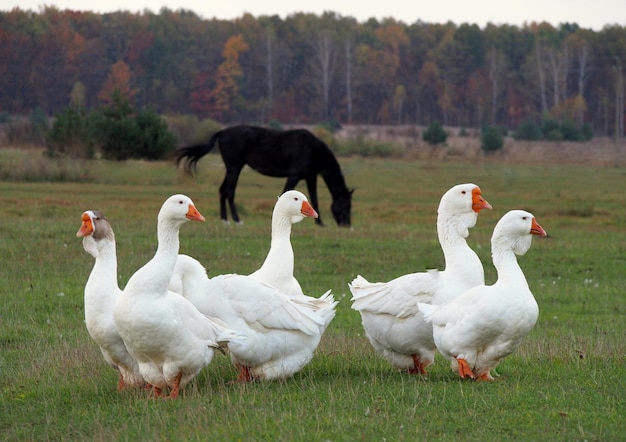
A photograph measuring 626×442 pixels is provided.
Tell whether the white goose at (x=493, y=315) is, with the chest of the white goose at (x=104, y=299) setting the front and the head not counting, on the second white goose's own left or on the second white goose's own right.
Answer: on the second white goose's own left

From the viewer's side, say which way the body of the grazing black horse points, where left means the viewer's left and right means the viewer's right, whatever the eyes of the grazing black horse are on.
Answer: facing to the right of the viewer

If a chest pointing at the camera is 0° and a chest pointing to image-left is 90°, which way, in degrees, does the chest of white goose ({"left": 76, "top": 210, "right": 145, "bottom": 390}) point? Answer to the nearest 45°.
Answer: approximately 45°

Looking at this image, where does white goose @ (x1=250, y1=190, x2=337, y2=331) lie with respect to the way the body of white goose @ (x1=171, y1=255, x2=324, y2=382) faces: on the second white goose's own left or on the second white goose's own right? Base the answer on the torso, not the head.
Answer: on the second white goose's own right

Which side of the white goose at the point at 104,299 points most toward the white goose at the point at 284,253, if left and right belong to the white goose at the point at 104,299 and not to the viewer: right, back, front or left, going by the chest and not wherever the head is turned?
back

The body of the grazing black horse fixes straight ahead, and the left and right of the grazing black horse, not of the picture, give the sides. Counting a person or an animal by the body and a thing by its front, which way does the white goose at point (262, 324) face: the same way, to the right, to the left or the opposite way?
the opposite way

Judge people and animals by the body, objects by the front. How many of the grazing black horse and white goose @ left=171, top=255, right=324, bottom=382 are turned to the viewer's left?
1

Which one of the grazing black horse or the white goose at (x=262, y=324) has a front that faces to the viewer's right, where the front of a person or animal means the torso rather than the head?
the grazing black horse

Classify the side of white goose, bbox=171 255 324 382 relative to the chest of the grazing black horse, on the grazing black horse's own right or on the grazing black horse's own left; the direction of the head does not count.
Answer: on the grazing black horse's own right

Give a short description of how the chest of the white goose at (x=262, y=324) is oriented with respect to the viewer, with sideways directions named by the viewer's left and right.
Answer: facing to the left of the viewer

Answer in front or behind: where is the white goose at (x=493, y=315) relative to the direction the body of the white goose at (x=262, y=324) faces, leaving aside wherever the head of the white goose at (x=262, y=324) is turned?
behind

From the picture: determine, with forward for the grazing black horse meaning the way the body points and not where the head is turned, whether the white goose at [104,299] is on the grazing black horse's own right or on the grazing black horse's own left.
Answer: on the grazing black horse's own right
